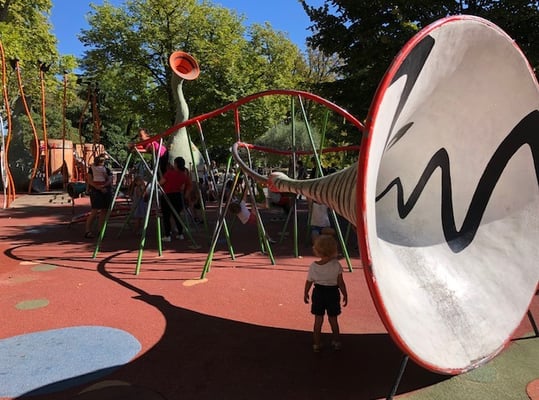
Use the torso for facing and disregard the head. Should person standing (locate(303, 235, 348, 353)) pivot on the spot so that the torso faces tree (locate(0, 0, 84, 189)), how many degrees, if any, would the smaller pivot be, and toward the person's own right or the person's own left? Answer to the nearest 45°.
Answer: approximately 45° to the person's own left

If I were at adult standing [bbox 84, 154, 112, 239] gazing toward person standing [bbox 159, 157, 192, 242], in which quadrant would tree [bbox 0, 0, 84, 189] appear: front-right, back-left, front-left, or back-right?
back-left

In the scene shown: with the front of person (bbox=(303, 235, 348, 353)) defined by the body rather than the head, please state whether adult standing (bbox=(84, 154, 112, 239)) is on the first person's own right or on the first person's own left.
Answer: on the first person's own left

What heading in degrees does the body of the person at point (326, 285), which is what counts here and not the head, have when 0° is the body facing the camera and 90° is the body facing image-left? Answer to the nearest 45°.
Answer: approximately 180°
